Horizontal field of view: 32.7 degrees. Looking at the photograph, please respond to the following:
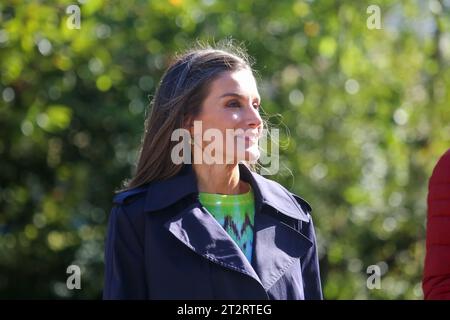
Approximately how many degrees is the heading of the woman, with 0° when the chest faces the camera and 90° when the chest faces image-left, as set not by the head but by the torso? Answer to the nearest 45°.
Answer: approximately 315°
